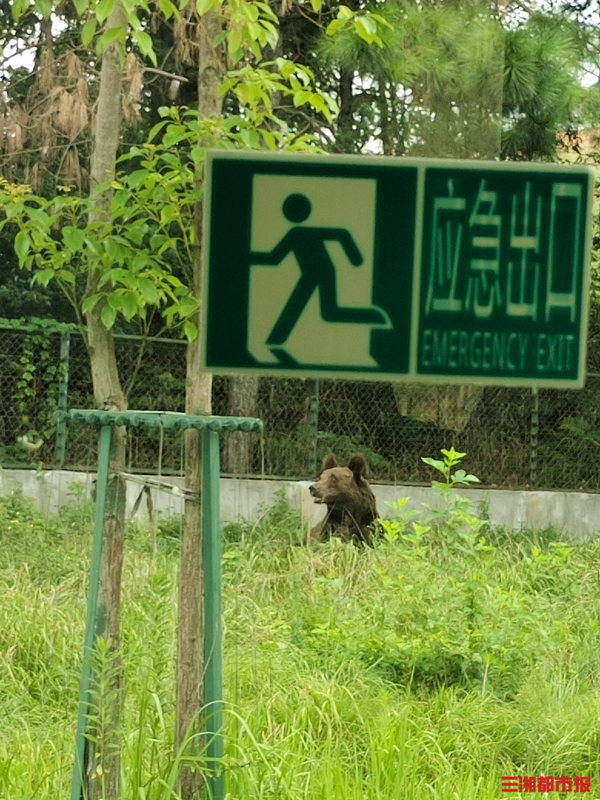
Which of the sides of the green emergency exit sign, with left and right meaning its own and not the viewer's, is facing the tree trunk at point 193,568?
back

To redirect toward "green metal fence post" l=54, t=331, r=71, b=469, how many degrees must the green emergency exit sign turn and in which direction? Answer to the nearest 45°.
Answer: approximately 180°

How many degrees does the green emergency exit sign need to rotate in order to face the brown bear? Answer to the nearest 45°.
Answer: approximately 180°

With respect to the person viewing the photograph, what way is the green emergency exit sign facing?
facing the viewer

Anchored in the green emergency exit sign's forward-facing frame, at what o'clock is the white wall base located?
The white wall base is roughly at 6 o'clock from the green emergency exit sign.
